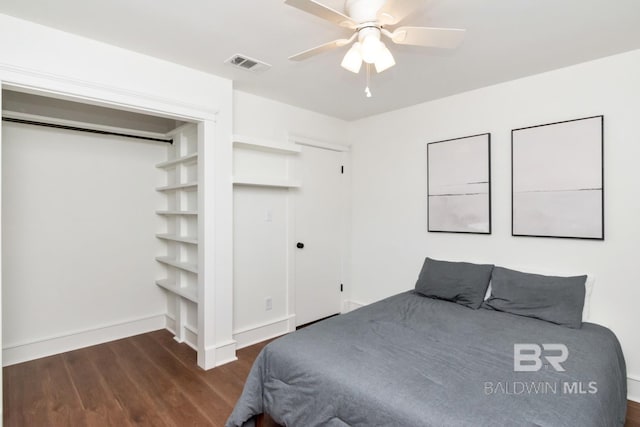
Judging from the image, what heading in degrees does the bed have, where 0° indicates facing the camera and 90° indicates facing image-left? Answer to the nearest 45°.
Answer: approximately 45°

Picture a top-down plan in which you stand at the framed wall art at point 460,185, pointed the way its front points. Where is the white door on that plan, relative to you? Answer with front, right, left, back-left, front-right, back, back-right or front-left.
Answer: front-right

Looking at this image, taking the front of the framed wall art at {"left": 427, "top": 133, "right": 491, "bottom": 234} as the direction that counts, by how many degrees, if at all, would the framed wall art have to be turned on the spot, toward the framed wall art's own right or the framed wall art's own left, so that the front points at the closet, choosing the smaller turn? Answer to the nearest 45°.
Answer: approximately 45° to the framed wall art's own right

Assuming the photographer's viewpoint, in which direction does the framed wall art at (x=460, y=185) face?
facing the viewer and to the left of the viewer

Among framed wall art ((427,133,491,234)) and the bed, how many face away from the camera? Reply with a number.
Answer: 0

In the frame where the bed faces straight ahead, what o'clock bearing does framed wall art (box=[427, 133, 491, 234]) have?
The framed wall art is roughly at 5 o'clock from the bed.

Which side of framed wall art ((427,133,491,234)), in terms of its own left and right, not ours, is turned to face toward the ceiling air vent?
front
